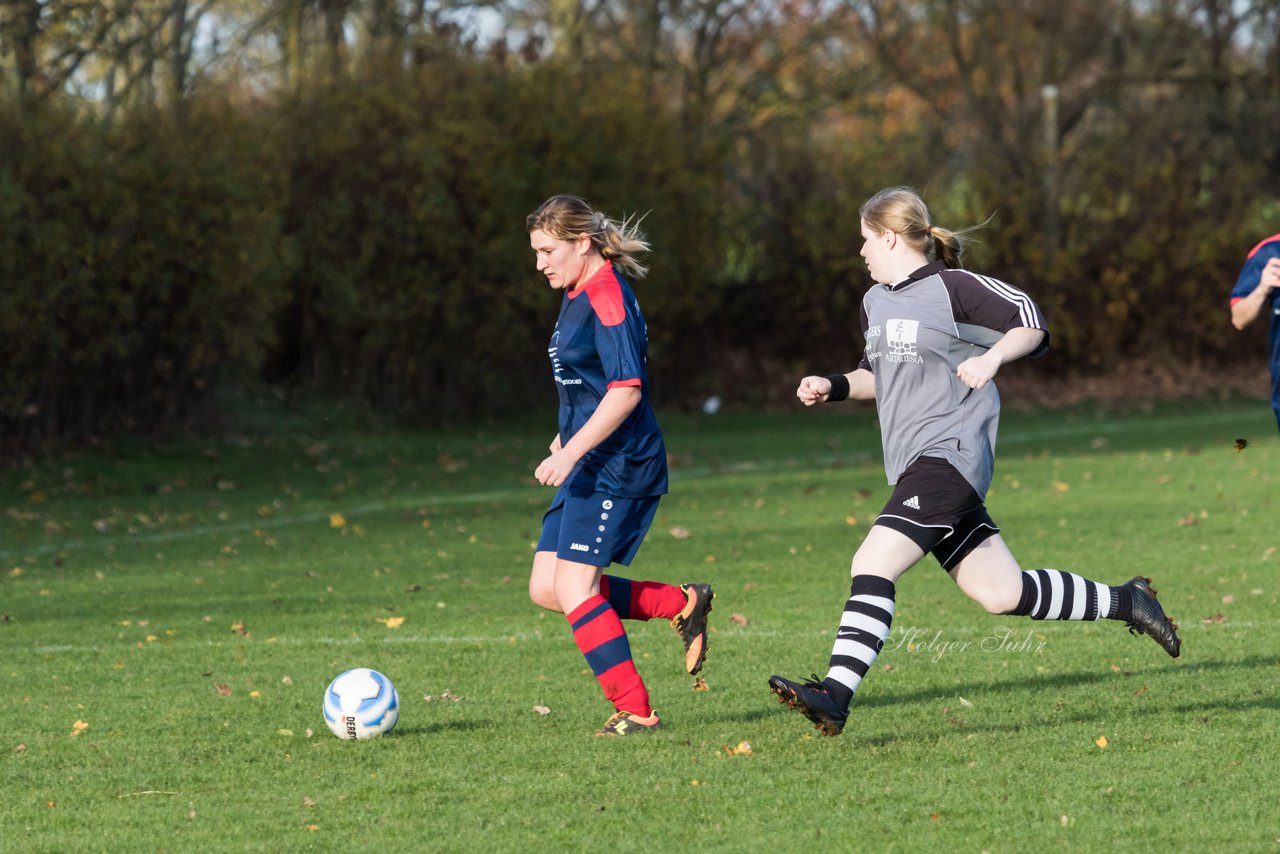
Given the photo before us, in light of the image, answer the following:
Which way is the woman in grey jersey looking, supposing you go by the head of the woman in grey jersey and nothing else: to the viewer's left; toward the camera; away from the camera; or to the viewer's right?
to the viewer's left

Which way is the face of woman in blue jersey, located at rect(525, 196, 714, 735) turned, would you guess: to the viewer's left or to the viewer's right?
to the viewer's left

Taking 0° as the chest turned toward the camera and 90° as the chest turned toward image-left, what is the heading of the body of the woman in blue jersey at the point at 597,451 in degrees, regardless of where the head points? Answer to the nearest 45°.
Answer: approximately 90°

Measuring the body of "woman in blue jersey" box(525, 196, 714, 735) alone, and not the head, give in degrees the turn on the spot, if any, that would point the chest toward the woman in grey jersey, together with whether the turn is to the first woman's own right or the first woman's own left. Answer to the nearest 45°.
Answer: approximately 180°
